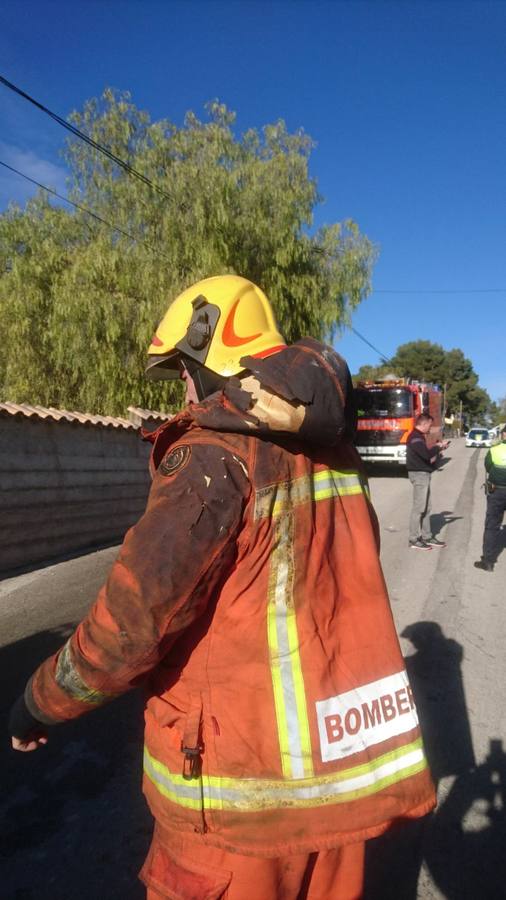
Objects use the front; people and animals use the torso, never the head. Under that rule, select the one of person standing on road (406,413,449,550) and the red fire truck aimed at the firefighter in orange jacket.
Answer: the red fire truck

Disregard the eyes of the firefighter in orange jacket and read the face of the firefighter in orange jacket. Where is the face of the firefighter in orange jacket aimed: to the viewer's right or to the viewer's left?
to the viewer's left

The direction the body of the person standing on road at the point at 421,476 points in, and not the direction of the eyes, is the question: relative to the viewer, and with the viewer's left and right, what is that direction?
facing to the right of the viewer

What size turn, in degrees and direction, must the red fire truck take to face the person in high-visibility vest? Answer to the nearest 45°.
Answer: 0° — it already faces them

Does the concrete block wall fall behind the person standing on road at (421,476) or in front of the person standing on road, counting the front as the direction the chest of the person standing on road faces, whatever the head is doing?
behind

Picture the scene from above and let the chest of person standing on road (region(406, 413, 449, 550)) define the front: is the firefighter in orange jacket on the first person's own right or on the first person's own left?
on the first person's own right

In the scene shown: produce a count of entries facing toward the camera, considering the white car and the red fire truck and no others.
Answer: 2

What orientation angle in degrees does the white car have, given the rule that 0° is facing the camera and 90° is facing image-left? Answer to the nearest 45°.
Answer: approximately 0°
